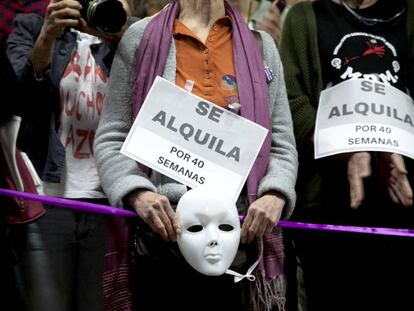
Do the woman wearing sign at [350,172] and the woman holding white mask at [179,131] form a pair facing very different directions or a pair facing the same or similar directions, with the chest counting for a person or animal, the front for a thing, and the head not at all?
same or similar directions

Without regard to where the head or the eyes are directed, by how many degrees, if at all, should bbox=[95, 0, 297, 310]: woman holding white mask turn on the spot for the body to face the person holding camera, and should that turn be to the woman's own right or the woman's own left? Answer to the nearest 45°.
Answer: approximately 135° to the woman's own right

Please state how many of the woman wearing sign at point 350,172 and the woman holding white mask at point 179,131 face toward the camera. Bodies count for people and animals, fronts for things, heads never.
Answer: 2

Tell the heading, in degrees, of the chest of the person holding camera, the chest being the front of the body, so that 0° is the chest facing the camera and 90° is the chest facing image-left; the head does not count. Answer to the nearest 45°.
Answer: approximately 315°

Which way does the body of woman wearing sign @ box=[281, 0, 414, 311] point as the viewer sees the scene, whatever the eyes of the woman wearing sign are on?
toward the camera

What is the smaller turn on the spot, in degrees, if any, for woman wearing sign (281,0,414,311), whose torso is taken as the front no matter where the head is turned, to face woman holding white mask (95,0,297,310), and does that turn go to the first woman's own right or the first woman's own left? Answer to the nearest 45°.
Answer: approximately 45° to the first woman's own right

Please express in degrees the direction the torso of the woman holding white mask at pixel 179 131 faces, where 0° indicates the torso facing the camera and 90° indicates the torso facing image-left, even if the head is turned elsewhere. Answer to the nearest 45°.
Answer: approximately 0°
